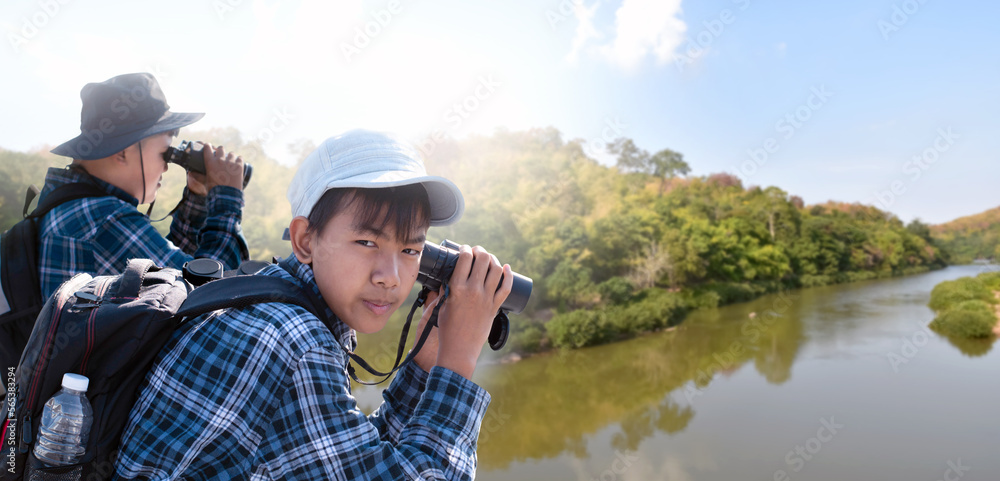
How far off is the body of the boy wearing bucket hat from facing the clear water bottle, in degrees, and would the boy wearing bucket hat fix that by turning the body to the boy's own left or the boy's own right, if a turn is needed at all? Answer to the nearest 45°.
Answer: approximately 90° to the boy's own right

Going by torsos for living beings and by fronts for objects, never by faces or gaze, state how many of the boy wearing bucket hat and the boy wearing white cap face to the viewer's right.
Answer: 2

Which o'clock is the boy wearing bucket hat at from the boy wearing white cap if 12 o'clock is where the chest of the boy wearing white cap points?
The boy wearing bucket hat is roughly at 8 o'clock from the boy wearing white cap.

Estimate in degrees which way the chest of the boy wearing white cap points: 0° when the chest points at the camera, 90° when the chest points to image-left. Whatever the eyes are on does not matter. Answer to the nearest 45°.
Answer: approximately 270°

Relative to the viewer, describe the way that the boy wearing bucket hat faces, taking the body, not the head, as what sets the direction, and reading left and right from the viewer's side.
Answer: facing to the right of the viewer
